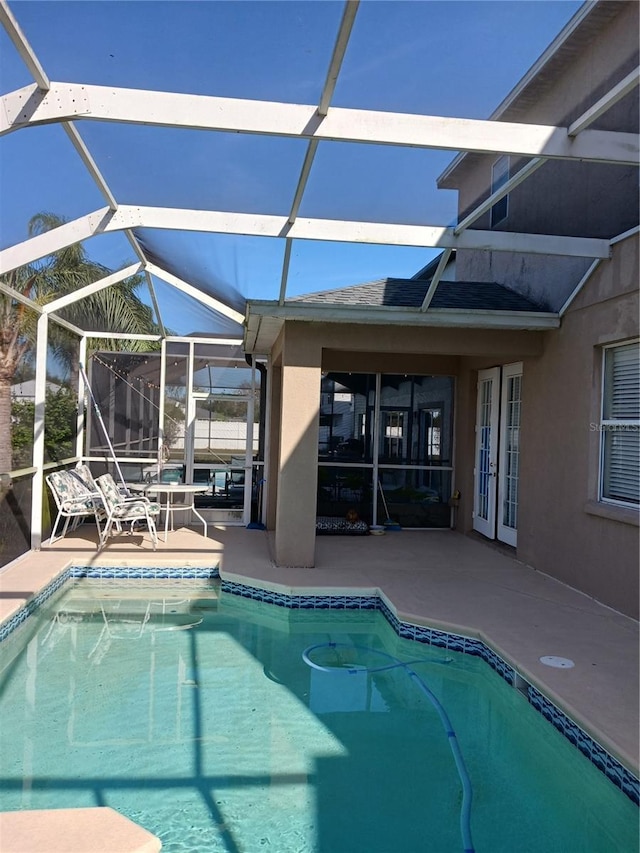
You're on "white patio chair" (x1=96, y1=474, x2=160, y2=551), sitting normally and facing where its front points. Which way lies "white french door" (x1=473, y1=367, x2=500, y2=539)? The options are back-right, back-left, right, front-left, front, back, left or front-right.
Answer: front

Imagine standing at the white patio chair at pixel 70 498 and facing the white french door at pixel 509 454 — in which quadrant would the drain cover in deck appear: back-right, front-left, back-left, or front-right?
front-right

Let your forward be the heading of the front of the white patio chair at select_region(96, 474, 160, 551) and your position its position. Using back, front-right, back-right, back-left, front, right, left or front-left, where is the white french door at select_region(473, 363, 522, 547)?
front

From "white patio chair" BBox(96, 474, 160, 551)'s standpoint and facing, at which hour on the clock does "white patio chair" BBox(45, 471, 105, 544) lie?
"white patio chair" BBox(45, 471, 105, 544) is roughly at 6 o'clock from "white patio chair" BBox(96, 474, 160, 551).

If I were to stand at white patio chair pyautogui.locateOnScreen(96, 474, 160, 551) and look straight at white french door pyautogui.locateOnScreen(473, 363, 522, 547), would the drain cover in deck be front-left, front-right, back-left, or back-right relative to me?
front-right

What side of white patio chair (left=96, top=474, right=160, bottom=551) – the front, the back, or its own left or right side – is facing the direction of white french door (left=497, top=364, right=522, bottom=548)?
front

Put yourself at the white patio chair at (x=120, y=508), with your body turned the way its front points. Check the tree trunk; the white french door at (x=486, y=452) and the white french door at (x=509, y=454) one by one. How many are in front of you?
2

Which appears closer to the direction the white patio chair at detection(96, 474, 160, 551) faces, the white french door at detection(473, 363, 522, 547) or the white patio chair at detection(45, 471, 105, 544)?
the white french door

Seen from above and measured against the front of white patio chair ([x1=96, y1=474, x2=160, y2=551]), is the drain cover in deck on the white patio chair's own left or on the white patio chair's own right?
on the white patio chair's own right

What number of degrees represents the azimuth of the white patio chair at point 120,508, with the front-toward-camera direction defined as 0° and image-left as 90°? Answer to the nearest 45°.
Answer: approximately 270°
